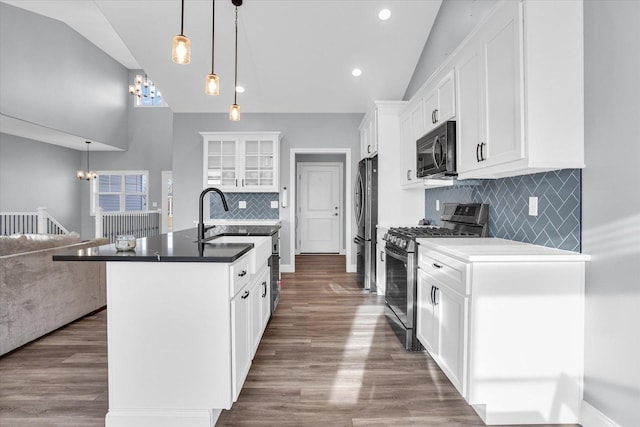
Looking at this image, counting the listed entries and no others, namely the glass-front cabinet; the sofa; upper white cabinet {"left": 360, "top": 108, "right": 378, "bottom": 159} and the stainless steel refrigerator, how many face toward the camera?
1

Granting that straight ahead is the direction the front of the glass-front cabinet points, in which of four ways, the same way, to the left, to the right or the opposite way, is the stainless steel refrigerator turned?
to the right

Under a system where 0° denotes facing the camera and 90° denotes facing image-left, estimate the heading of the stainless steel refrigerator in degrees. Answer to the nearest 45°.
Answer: approximately 90°

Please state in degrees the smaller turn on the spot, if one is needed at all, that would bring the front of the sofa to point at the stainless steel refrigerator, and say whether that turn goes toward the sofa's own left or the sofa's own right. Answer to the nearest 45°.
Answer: approximately 135° to the sofa's own right

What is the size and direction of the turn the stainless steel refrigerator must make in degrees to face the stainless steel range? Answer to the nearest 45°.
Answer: approximately 90° to its left

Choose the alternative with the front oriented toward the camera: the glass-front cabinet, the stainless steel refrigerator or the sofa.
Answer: the glass-front cabinet

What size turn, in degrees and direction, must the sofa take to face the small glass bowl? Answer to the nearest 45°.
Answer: approximately 135° to its left

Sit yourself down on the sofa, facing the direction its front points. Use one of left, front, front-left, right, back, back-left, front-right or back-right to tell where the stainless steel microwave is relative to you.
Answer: back

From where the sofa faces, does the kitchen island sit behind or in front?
behind

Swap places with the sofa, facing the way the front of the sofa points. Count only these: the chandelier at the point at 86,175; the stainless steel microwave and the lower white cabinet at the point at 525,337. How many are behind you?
2

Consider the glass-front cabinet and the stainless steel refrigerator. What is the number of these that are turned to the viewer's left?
1

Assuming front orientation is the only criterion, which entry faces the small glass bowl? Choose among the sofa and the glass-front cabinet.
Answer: the glass-front cabinet

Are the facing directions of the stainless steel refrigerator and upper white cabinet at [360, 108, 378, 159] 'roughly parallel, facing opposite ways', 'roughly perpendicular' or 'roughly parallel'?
roughly parallel

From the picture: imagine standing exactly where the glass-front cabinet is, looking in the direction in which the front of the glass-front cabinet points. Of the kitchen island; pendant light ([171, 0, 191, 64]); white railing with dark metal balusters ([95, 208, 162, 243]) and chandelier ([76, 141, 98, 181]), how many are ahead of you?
2

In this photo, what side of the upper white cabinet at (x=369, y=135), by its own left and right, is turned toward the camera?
left

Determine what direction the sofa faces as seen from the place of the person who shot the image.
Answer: facing away from the viewer and to the left of the viewer

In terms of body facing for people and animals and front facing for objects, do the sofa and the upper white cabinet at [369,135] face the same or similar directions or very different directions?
same or similar directions

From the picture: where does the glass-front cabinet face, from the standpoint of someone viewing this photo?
facing the viewer

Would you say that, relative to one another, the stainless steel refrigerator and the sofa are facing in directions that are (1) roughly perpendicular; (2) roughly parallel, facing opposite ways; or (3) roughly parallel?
roughly parallel

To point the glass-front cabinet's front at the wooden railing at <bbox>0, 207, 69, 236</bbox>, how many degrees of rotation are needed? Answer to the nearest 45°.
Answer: approximately 90° to its right

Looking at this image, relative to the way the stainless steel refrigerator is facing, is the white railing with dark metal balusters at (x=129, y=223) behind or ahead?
ahead

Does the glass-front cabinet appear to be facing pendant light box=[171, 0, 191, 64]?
yes
